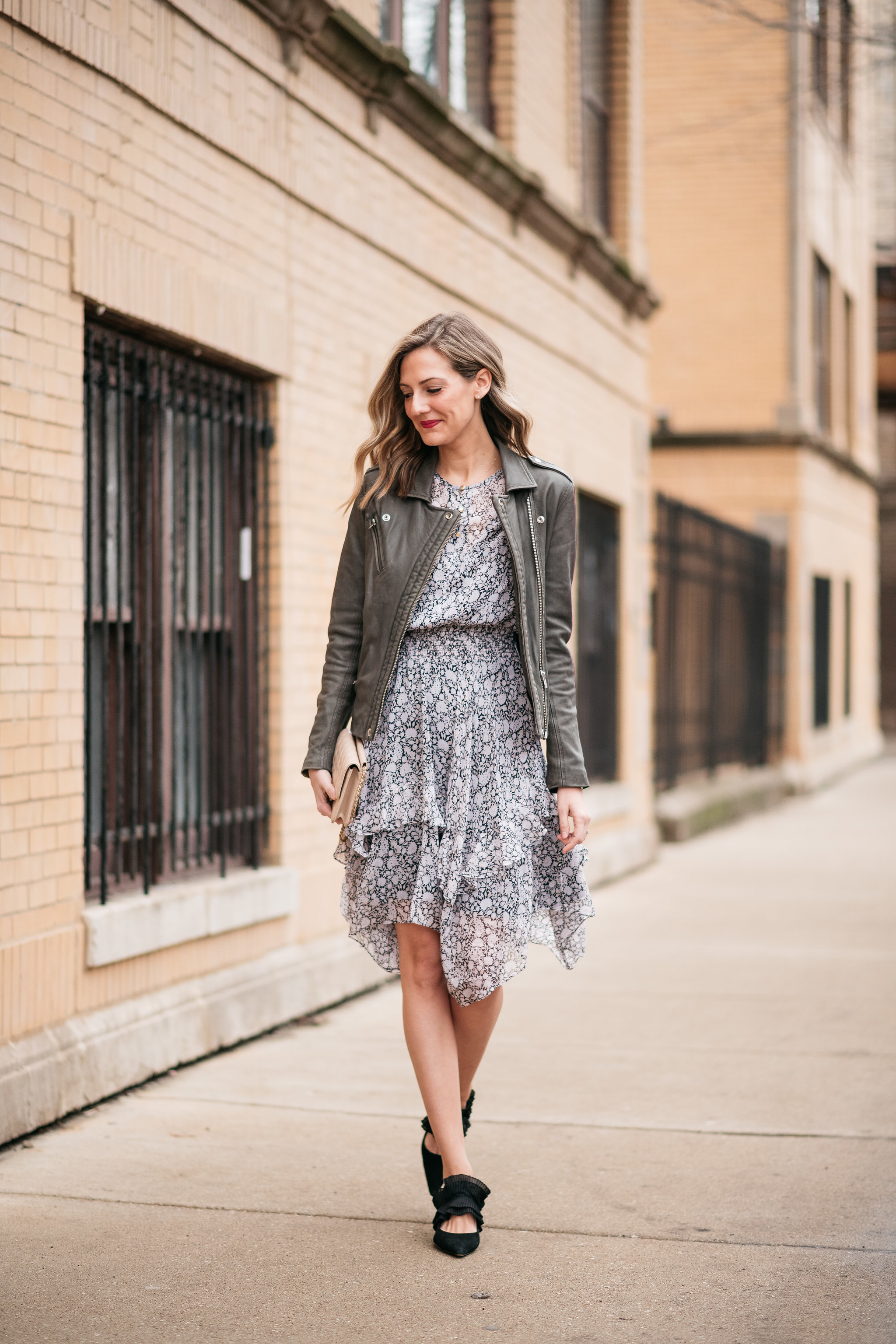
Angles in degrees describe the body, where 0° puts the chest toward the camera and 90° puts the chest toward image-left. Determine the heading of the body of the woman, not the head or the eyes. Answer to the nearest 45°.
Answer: approximately 0°
